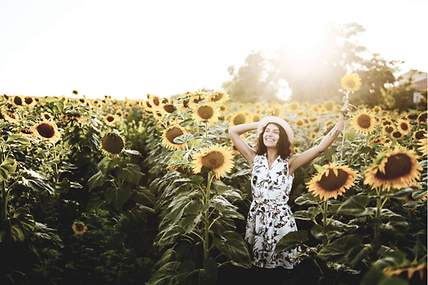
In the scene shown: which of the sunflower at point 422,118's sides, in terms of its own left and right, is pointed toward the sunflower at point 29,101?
right

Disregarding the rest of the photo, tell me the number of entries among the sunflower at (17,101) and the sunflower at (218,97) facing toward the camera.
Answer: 2

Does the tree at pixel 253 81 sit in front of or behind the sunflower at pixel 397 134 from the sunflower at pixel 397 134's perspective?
behind

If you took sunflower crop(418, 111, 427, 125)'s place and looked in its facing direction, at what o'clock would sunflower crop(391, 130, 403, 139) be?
sunflower crop(391, 130, 403, 139) is roughly at 1 o'clock from sunflower crop(418, 111, 427, 125).

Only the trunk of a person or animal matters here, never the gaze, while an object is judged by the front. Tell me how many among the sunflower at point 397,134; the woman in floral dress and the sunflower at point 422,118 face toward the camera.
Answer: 3

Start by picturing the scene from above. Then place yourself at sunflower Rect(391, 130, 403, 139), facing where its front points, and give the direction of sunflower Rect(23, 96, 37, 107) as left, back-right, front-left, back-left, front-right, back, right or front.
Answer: right

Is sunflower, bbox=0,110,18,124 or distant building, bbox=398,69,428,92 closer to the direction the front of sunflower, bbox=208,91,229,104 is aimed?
the sunflower

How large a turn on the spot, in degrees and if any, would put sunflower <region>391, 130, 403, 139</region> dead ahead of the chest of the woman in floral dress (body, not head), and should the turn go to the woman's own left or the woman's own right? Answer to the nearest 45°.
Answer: approximately 135° to the woman's own left

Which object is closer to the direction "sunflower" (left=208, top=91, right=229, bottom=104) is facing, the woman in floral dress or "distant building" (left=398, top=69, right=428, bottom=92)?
the woman in floral dress

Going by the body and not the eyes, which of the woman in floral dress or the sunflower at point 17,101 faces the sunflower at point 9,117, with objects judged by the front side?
the sunflower at point 17,101

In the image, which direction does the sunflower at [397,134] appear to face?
toward the camera

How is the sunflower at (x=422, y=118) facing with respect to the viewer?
toward the camera

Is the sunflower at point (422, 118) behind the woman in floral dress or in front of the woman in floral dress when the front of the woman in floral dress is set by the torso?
behind

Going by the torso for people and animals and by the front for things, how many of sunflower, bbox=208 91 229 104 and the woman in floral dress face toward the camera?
2

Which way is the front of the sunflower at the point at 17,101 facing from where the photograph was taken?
facing the viewer
